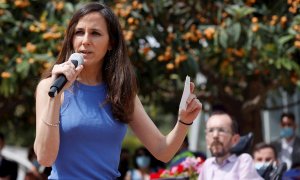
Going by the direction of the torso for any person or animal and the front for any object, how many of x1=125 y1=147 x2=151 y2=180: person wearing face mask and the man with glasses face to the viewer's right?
0

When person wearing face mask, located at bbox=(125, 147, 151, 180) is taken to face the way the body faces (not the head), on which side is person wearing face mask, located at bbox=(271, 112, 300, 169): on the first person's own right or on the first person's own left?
on the first person's own left

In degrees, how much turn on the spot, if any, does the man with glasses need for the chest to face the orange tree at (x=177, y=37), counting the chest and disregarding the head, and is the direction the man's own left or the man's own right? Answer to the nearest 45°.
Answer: approximately 135° to the man's own right

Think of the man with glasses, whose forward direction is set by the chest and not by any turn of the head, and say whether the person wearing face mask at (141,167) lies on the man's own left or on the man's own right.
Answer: on the man's own right

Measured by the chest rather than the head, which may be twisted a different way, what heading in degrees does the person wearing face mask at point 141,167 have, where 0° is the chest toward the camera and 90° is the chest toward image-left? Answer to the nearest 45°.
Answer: approximately 0°

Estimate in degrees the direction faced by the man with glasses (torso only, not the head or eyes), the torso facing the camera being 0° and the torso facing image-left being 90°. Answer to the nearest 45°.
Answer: approximately 45°

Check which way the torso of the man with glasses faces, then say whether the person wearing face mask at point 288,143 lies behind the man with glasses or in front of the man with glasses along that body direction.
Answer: behind
